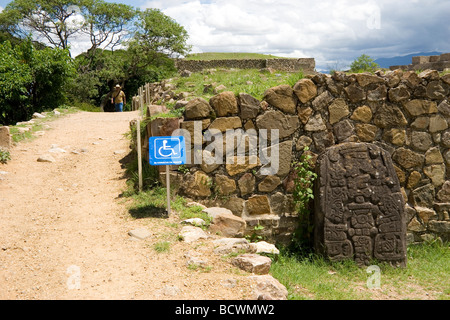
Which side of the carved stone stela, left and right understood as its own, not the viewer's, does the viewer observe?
front

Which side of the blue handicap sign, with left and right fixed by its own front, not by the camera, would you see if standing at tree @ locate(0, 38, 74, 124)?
back

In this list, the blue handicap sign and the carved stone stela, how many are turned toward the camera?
2

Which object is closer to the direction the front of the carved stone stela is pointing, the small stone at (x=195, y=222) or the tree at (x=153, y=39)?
the small stone

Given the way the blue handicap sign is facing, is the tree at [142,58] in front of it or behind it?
behind

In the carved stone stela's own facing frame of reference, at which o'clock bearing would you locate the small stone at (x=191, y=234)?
The small stone is roughly at 2 o'clock from the carved stone stela.

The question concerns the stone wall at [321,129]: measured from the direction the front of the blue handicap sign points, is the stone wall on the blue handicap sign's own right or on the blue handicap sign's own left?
on the blue handicap sign's own left

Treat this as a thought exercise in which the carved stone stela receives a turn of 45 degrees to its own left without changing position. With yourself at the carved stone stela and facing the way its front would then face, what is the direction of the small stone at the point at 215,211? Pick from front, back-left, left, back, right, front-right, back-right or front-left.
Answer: back-right

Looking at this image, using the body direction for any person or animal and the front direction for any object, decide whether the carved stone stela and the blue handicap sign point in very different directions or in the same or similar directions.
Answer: same or similar directions

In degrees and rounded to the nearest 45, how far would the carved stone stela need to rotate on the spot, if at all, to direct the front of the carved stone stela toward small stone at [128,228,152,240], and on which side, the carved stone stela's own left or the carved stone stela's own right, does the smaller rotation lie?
approximately 45° to the carved stone stela's own right

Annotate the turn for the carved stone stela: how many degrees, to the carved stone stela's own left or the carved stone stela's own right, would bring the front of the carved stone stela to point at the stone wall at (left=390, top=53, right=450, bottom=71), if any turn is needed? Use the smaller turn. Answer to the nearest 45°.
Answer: approximately 180°

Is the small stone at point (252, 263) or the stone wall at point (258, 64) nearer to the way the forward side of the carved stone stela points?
the small stone

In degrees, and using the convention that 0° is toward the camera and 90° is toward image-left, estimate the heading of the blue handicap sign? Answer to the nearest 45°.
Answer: approximately 0°

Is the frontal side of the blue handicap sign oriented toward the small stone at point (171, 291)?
yes
